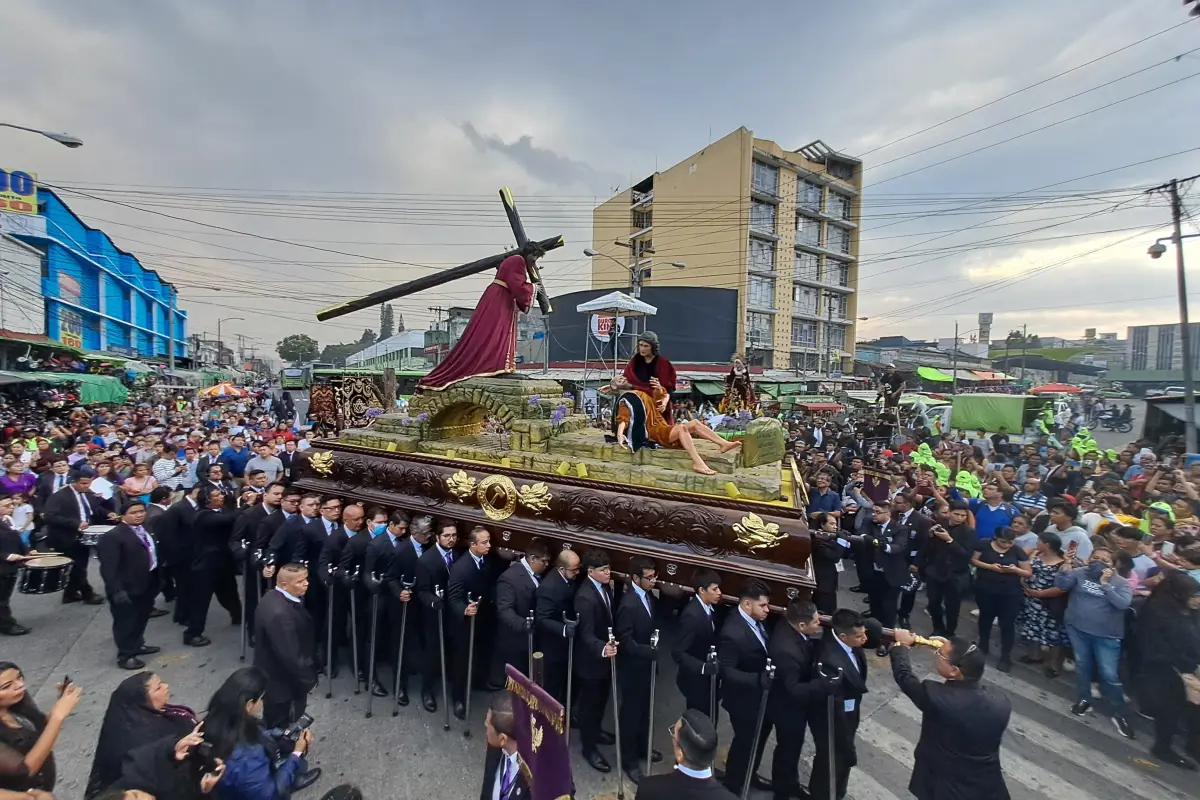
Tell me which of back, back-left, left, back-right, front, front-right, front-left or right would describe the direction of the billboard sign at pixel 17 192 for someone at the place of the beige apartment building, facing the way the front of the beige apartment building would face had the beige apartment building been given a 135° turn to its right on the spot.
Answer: front-left

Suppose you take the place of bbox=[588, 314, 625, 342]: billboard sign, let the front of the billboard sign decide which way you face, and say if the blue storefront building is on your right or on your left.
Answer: on your right

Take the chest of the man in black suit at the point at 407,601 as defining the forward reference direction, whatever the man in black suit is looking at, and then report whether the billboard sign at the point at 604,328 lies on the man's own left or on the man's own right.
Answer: on the man's own left

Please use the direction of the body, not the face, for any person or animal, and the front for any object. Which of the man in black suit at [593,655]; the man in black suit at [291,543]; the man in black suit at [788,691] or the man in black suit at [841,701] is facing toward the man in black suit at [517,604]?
the man in black suit at [291,543]

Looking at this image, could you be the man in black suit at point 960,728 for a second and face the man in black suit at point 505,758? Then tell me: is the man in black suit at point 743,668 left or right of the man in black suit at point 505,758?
right

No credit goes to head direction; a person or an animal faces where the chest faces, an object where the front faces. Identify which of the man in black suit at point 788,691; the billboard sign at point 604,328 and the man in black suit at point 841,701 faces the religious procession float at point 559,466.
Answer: the billboard sign

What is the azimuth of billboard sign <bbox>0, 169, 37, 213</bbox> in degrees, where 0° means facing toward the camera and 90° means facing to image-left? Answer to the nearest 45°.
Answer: approximately 315°

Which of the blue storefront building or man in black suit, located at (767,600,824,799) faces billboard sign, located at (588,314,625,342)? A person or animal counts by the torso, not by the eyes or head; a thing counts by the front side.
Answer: the blue storefront building

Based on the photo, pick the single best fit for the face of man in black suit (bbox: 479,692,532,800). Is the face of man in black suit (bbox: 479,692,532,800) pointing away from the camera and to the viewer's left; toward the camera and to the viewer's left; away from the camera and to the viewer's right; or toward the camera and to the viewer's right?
away from the camera and to the viewer's left
